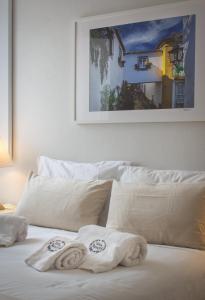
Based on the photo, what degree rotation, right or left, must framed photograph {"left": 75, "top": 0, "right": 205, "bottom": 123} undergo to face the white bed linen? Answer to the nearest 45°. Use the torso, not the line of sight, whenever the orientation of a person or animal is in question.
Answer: approximately 45° to its left

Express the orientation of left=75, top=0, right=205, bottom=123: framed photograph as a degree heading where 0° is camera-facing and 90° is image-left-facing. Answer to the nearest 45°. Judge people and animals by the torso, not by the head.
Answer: approximately 45°

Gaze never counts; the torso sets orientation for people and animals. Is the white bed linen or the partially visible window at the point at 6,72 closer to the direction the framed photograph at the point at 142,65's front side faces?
the white bed linen

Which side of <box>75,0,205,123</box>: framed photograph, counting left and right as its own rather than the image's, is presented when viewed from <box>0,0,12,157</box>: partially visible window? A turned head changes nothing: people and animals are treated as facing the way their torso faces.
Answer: right
